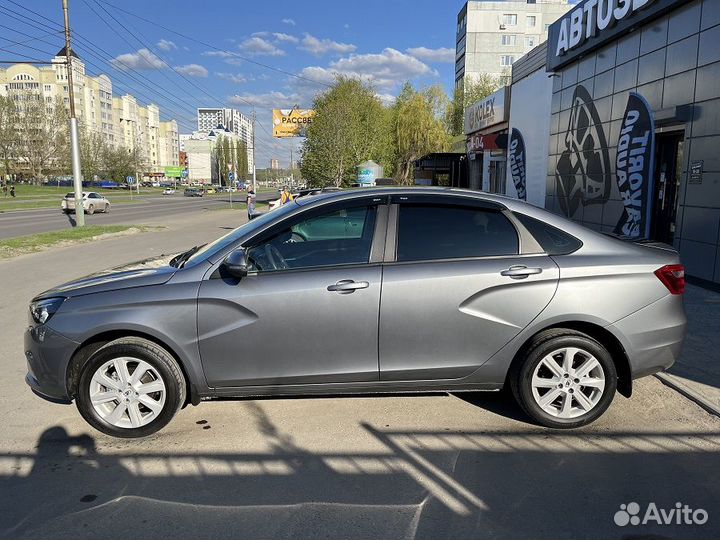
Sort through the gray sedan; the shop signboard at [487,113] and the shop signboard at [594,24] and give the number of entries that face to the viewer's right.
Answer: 0

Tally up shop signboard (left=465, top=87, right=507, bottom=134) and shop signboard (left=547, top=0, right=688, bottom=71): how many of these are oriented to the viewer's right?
0

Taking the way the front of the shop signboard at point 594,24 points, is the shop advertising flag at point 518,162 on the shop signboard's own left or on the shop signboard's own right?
on the shop signboard's own right

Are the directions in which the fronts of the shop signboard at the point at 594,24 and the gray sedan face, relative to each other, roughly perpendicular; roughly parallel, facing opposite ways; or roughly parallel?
roughly parallel

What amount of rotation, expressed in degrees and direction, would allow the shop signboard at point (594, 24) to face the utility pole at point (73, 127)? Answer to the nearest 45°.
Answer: approximately 45° to its right

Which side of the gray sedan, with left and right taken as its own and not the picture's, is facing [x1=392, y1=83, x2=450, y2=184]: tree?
right

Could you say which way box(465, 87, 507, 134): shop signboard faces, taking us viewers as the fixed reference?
facing the viewer and to the left of the viewer

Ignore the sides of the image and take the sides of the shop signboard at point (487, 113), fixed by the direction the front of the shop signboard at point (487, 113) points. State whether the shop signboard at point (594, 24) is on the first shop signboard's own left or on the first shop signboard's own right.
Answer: on the first shop signboard's own left

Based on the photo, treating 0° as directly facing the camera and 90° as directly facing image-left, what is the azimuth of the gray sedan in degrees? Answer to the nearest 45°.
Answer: approximately 90°

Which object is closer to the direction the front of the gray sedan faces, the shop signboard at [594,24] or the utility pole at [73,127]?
the utility pole

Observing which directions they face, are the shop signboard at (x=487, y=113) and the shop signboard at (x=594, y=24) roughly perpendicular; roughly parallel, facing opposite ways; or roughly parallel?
roughly parallel

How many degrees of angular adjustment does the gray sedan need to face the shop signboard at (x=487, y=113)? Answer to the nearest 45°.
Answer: approximately 90° to its right

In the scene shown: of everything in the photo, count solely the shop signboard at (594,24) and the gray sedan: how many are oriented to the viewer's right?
0

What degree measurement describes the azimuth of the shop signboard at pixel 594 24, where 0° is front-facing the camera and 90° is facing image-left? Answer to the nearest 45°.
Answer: approximately 45°

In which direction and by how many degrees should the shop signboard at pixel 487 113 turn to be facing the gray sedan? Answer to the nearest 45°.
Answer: approximately 45° to its left
